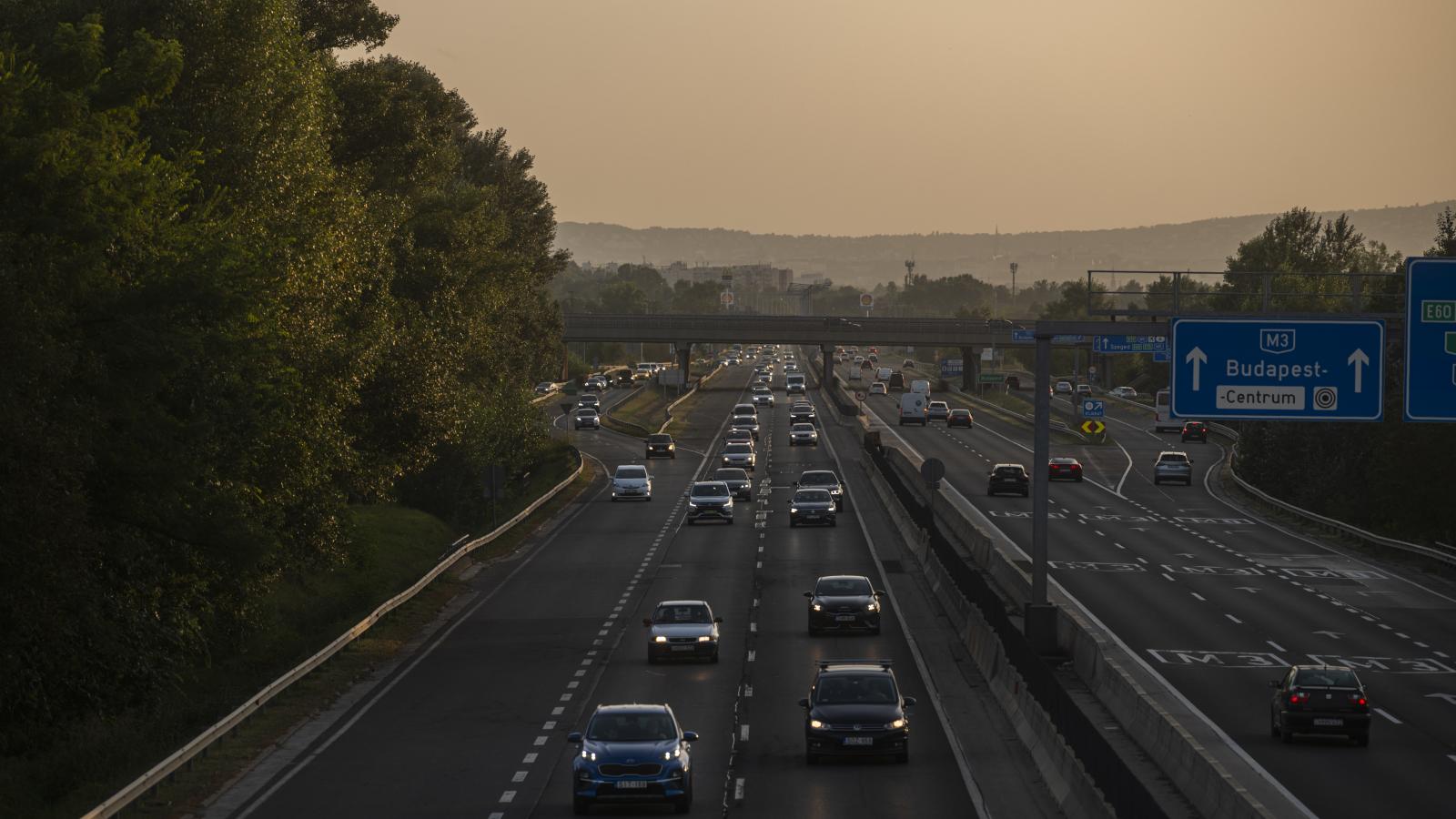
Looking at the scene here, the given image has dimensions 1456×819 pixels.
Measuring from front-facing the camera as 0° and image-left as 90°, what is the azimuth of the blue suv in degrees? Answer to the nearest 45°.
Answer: approximately 0°

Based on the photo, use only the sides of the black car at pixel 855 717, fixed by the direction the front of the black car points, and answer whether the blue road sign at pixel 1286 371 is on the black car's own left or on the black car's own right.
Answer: on the black car's own left

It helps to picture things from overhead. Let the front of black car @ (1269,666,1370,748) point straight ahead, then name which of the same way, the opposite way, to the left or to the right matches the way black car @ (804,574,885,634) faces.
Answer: the opposite way

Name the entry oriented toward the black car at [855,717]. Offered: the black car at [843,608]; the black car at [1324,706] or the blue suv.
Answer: the black car at [843,608]

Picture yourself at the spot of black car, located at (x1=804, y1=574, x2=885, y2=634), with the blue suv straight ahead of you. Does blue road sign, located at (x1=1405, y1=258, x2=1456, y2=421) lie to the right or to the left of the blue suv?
left

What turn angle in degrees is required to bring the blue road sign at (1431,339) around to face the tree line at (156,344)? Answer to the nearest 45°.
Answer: approximately 90° to its right

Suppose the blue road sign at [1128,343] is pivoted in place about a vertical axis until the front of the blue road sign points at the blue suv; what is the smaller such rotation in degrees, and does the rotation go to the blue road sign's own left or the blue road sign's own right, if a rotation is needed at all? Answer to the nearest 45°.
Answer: approximately 45° to the blue road sign's own right

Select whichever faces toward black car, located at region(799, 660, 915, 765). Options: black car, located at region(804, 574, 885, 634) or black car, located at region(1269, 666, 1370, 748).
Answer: black car, located at region(804, 574, 885, 634)

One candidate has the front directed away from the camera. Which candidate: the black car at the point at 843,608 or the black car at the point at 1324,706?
the black car at the point at 1324,706

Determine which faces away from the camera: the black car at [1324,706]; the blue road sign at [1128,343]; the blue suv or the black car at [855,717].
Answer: the black car at [1324,706]

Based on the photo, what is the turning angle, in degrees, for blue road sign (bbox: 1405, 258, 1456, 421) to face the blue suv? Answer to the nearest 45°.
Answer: approximately 45° to its right
